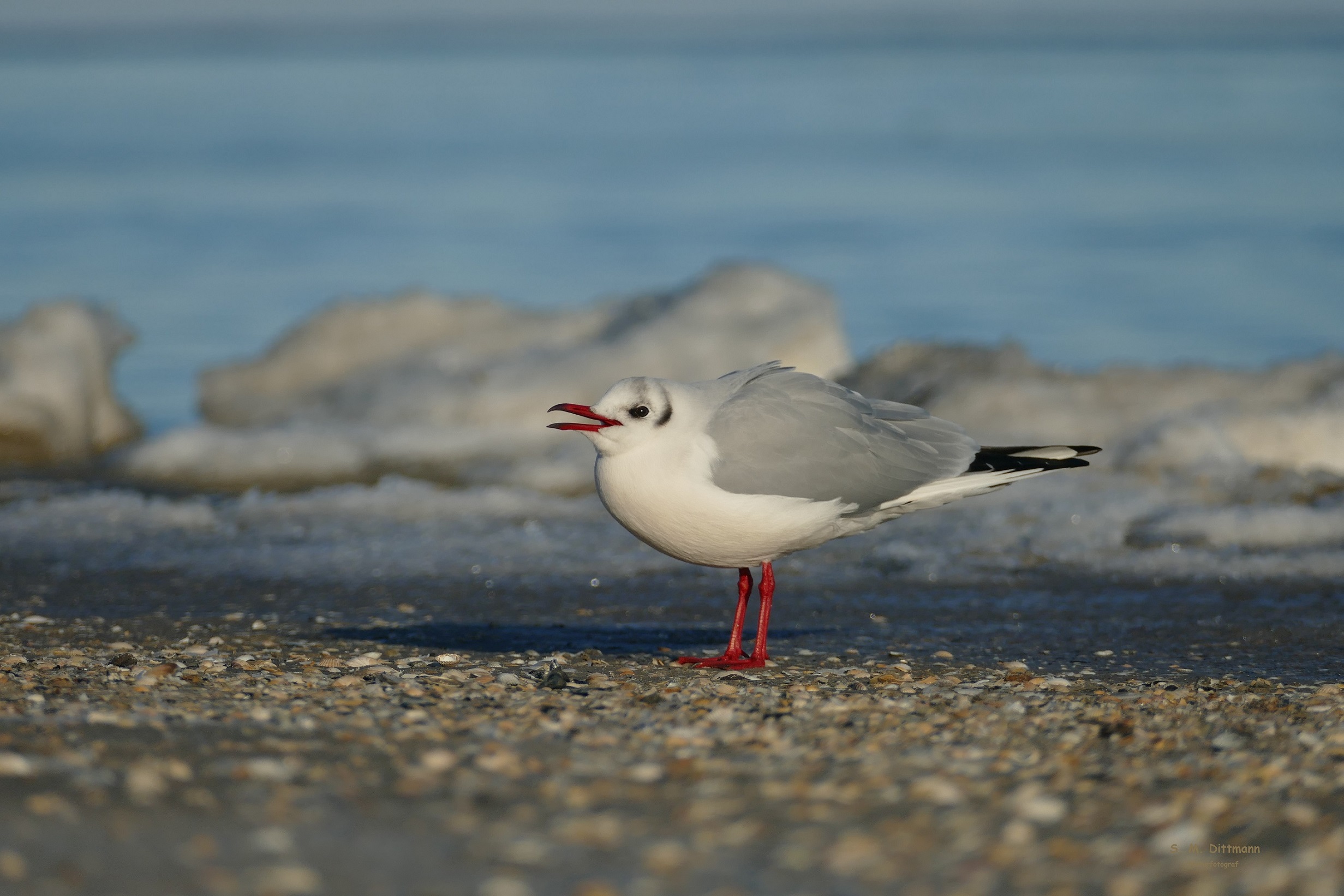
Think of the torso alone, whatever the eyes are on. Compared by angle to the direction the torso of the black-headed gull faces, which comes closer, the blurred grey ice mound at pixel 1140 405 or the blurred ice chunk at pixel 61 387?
the blurred ice chunk

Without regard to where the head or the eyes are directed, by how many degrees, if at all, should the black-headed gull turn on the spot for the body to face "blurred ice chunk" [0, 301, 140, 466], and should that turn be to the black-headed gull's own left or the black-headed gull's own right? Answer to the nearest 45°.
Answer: approximately 45° to the black-headed gull's own right

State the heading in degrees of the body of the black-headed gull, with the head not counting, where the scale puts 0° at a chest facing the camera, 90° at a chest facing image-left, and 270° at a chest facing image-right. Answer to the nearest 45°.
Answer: approximately 90°

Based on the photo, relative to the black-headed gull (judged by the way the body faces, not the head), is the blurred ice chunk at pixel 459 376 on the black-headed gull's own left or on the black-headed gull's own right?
on the black-headed gull's own right

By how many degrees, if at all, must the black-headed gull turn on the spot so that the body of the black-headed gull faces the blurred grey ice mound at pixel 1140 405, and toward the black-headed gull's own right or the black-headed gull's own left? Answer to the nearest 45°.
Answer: approximately 90° to the black-headed gull's own right

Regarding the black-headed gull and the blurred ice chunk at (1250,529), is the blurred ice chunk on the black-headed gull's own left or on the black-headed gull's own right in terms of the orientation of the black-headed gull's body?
on the black-headed gull's own right
